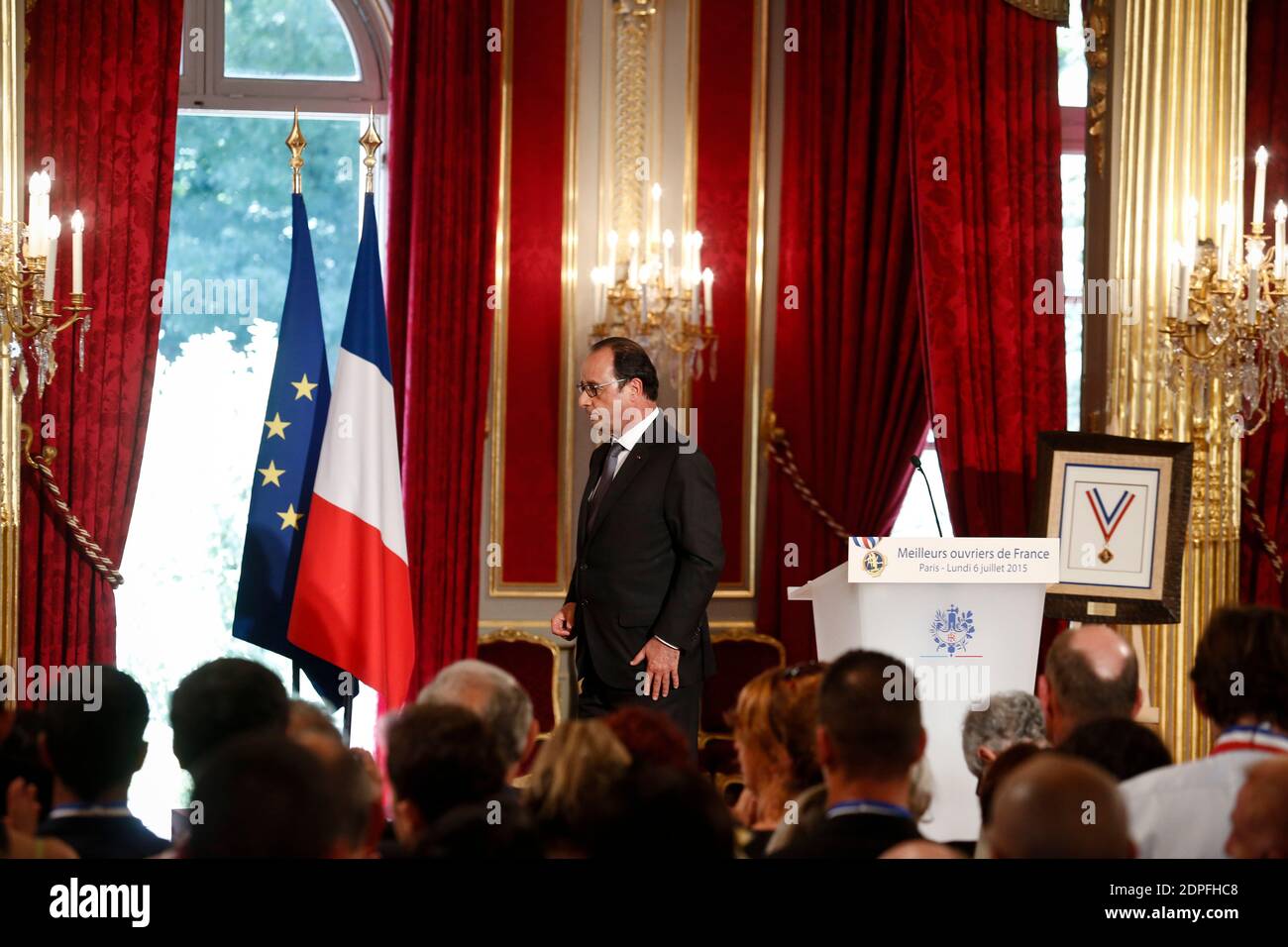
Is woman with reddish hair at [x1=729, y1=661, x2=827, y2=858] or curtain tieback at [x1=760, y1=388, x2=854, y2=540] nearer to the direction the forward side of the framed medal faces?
the woman with reddish hair

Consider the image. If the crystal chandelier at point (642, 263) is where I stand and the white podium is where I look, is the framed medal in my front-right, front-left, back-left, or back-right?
front-left

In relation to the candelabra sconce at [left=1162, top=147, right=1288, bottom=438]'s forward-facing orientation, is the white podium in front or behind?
in front

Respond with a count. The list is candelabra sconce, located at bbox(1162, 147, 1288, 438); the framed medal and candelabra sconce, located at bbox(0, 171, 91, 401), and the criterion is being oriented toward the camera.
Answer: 3

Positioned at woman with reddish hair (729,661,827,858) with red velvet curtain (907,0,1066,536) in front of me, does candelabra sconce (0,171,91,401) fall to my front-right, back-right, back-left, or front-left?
front-left

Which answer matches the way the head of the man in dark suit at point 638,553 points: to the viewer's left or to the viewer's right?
to the viewer's left

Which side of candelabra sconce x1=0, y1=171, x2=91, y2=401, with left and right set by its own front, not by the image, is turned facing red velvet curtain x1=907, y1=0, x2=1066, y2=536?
left

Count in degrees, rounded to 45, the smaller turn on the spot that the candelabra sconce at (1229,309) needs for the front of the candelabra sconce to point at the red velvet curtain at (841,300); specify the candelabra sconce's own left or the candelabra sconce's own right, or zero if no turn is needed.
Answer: approximately 135° to the candelabra sconce's own right

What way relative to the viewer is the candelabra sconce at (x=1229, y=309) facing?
toward the camera

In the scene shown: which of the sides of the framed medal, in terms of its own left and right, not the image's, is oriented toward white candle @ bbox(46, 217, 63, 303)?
right

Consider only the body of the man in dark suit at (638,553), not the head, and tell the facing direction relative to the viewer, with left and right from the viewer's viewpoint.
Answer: facing the viewer and to the left of the viewer

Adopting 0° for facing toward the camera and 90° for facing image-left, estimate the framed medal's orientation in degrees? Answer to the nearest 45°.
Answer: approximately 0°

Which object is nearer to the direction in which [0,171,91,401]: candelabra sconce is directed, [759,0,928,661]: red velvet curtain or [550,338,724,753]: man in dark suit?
the man in dark suit

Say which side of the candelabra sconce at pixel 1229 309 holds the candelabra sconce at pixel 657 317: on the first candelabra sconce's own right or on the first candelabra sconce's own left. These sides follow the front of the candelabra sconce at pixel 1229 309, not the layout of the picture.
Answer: on the first candelabra sconce's own right

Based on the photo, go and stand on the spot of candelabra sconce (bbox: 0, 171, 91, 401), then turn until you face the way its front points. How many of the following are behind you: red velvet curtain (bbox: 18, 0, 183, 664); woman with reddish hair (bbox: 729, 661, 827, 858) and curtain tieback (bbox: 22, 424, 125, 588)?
2

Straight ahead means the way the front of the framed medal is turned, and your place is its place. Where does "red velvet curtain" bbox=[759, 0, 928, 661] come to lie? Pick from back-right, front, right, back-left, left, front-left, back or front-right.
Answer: back-right

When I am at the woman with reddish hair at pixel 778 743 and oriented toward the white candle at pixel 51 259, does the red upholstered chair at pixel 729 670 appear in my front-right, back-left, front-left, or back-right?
front-right
